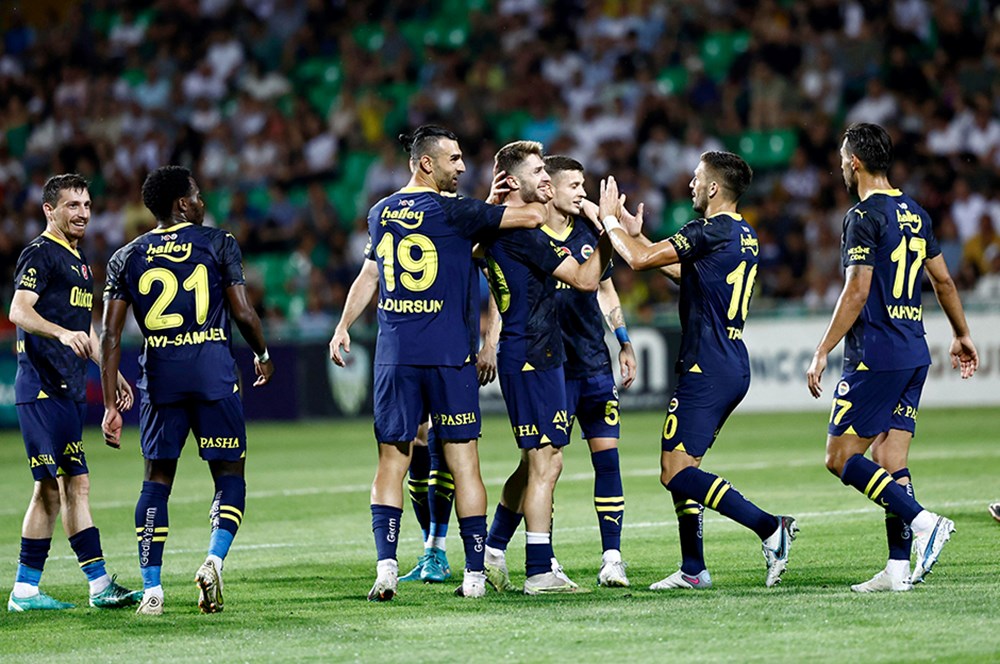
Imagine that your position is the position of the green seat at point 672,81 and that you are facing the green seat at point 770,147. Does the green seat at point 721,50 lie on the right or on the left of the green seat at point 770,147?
left

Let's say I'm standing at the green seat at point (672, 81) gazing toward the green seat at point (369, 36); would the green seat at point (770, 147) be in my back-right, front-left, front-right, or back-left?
back-left

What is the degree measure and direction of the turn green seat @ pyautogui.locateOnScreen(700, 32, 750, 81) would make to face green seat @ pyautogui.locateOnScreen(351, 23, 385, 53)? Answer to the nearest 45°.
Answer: approximately 90° to its right

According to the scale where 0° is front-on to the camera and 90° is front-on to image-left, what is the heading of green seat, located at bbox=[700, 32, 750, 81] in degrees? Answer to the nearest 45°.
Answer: approximately 0°

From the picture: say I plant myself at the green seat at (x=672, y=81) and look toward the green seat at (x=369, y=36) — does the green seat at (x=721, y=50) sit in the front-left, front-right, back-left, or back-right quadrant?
back-right

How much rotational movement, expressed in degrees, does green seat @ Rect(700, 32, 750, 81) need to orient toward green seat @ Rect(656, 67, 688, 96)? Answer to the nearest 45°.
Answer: approximately 90° to its right

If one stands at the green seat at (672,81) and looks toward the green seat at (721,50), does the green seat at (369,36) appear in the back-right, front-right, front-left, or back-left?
back-left
